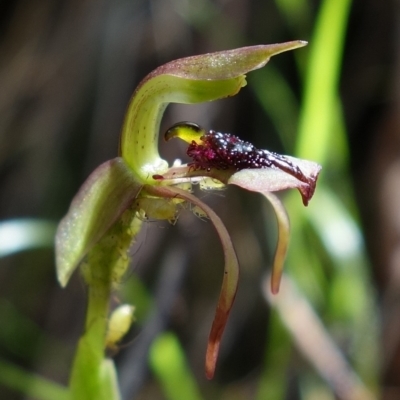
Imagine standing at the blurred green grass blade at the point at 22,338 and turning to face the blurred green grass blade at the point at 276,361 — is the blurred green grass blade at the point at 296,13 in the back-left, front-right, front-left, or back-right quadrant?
front-left

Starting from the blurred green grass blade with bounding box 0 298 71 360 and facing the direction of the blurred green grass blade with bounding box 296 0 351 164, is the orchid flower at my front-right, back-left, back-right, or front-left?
front-right

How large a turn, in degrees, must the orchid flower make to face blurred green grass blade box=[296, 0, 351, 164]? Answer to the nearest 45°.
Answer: approximately 45° to its left

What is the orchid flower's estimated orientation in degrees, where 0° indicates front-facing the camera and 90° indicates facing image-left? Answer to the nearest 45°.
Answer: approximately 270°

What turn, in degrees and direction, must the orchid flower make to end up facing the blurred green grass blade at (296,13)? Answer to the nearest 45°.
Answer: approximately 90° to its left

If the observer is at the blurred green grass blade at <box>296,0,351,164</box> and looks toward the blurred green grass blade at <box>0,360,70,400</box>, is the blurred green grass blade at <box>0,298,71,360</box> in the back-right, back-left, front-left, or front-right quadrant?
front-right
